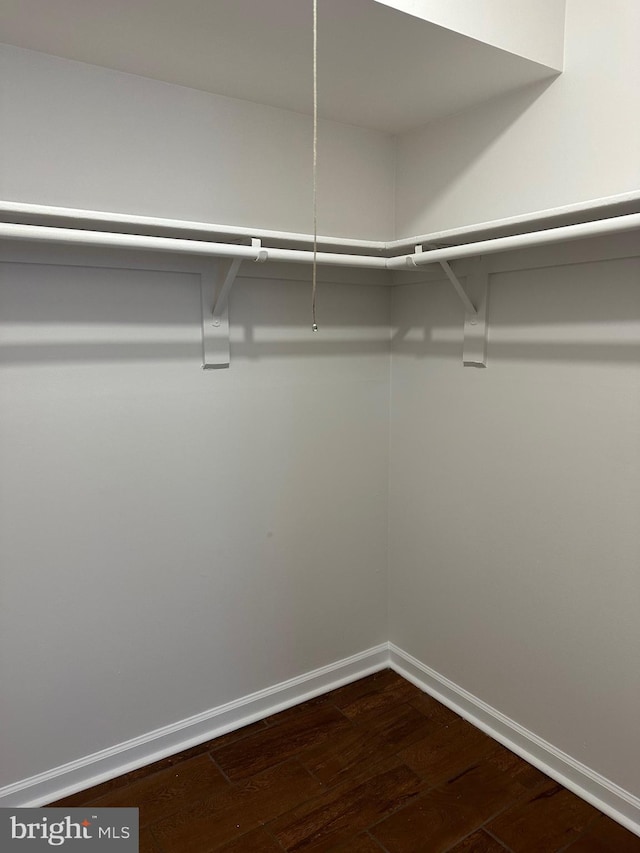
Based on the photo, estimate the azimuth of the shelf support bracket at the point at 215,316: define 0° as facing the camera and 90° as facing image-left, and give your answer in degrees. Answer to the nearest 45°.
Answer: approximately 315°

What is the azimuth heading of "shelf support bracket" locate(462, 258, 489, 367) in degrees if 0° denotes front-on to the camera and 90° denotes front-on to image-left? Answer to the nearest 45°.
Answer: approximately 45°

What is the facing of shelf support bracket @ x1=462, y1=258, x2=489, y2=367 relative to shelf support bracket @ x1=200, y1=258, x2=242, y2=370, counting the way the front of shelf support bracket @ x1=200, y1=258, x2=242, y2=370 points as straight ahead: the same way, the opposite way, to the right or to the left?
to the right
